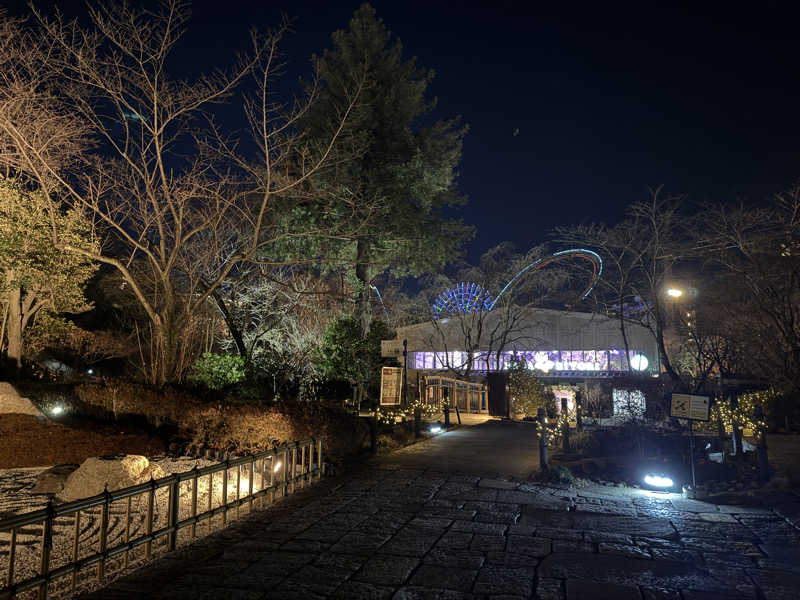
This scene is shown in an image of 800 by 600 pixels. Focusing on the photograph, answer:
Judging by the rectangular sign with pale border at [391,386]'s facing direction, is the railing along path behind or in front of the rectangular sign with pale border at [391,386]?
in front

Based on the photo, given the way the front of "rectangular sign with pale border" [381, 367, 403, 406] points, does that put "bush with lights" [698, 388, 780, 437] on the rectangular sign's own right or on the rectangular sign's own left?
on the rectangular sign's own left

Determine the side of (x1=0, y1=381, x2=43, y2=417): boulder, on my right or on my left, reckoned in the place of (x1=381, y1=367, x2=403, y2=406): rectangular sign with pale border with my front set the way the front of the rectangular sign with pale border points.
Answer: on my right

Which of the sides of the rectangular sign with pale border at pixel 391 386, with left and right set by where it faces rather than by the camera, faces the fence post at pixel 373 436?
front

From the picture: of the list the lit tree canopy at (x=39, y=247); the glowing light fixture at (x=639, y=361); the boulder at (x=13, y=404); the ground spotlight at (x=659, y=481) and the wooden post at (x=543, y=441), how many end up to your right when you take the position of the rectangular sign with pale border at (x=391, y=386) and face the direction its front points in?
2

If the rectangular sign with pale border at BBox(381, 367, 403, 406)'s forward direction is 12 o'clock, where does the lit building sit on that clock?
The lit building is roughly at 7 o'clock from the rectangular sign with pale border.

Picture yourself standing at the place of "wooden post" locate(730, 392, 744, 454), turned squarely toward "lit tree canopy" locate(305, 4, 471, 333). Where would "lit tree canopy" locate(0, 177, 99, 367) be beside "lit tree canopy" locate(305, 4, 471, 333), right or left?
left

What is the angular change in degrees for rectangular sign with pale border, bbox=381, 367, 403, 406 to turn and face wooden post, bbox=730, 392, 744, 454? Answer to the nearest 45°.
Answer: approximately 45° to its left

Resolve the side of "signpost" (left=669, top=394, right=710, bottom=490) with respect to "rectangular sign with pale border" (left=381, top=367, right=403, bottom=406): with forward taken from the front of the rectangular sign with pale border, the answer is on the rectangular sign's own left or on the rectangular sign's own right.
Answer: on the rectangular sign's own left

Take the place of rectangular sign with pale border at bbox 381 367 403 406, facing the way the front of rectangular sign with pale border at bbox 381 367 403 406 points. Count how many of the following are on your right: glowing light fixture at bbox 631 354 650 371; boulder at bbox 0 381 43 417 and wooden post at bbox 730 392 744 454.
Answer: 1

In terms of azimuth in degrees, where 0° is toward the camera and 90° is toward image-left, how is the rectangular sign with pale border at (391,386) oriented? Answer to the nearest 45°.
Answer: approximately 0°

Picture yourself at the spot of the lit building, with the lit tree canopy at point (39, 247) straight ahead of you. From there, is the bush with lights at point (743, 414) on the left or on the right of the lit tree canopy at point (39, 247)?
left

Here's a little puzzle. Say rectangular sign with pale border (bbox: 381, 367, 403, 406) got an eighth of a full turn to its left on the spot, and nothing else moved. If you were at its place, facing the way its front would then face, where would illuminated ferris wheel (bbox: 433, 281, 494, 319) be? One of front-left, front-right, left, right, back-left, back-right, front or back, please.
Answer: back-left
